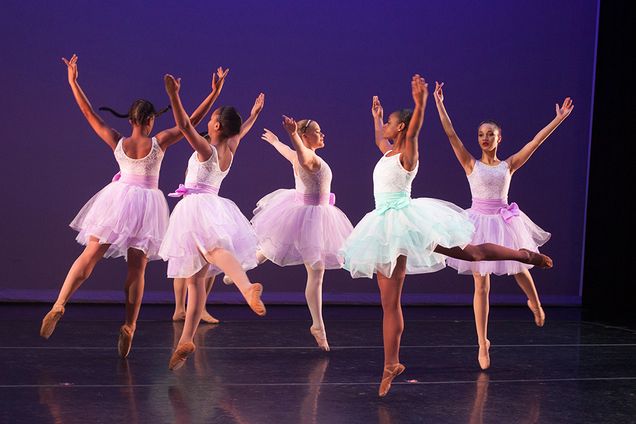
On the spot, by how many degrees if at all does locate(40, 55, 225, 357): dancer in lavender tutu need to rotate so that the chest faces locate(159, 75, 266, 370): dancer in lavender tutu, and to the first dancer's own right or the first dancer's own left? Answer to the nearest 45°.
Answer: approximately 135° to the first dancer's own right

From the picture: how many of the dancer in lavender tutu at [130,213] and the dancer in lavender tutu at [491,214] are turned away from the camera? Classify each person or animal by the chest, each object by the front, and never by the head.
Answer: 1

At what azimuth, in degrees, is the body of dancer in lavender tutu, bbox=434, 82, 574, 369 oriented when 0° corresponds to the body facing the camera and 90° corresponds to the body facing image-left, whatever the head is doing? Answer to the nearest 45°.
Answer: approximately 0°

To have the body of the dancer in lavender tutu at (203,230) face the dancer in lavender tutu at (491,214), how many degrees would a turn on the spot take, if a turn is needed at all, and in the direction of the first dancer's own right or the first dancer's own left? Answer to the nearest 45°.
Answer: approximately 135° to the first dancer's own right

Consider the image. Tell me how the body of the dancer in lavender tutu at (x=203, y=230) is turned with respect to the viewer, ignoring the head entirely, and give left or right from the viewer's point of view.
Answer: facing away from the viewer and to the left of the viewer

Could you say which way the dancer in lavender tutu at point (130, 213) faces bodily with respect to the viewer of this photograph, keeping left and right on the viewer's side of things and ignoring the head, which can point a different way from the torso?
facing away from the viewer

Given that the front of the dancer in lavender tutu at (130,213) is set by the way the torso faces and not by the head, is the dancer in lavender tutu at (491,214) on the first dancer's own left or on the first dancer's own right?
on the first dancer's own right

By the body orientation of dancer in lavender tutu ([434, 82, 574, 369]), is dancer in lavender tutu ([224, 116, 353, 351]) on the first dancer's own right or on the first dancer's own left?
on the first dancer's own right

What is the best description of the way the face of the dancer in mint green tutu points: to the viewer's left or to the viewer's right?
to the viewer's left
